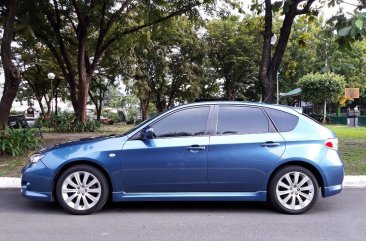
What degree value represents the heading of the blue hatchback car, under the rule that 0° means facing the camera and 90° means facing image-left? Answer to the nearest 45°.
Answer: approximately 90°

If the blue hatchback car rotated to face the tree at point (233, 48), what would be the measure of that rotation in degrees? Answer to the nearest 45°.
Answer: approximately 90° to its right

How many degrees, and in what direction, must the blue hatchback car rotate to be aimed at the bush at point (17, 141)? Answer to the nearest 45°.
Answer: approximately 45° to its right

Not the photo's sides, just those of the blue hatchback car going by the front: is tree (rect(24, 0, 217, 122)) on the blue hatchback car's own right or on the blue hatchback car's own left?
on the blue hatchback car's own right

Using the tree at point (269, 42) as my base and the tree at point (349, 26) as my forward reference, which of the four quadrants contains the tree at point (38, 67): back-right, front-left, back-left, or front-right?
back-right

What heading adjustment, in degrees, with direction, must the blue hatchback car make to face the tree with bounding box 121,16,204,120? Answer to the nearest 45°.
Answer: approximately 90° to its right
